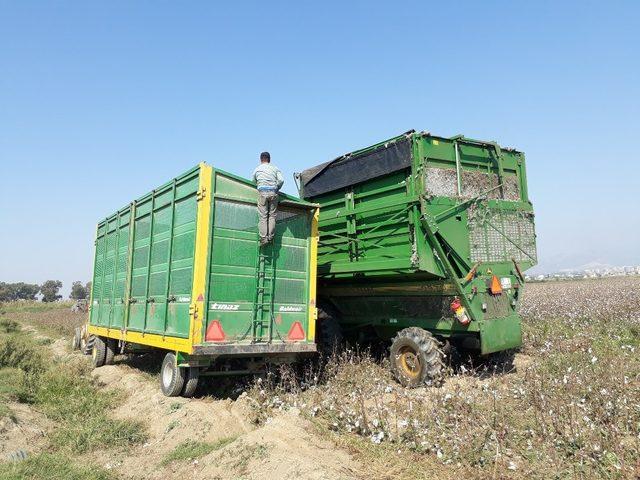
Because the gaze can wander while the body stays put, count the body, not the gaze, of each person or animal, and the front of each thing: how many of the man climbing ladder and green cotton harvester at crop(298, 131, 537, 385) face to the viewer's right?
0

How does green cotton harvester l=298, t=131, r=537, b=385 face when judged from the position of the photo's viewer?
facing away from the viewer and to the left of the viewer

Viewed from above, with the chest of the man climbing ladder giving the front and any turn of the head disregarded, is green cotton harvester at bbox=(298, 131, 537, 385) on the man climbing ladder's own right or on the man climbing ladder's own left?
on the man climbing ladder's own right

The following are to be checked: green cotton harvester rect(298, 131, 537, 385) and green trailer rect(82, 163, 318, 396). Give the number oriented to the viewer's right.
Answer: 0

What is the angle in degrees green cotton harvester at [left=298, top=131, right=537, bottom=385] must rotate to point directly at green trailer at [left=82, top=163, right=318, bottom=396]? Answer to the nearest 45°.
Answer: approximately 45° to its left

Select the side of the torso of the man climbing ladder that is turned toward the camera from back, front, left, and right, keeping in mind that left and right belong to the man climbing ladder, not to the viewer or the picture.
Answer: back

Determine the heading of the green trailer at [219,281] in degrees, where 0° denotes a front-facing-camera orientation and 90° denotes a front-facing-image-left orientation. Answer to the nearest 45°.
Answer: approximately 135°

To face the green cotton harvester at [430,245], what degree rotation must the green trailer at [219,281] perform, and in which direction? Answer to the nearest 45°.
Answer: approximately 135° to its right
